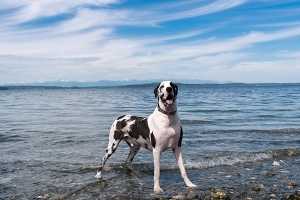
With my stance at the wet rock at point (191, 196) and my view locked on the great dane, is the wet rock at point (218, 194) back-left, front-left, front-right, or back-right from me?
back-right

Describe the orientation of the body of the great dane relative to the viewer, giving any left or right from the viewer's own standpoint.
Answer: facing the viewer and to the right of the viewer

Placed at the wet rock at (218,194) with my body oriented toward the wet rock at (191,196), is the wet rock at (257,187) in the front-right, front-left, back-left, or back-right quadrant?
back-right

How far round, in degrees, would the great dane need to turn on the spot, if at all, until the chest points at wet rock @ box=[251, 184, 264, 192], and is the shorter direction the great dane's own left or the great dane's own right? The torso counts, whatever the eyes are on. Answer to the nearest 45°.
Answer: approximately 45° to the great dane's own left

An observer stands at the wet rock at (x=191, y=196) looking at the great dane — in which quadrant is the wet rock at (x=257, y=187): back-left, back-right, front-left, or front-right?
back-right
